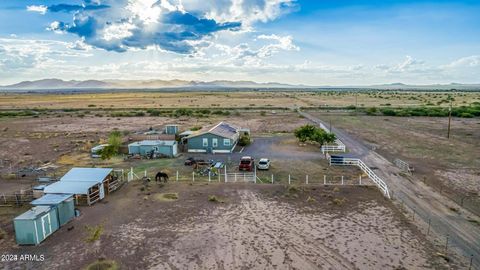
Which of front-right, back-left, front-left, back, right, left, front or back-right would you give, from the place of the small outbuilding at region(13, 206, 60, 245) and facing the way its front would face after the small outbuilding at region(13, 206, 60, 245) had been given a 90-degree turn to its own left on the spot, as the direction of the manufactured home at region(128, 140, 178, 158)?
front

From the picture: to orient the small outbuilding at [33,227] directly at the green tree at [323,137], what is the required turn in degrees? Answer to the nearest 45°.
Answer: approximately 45° to its left

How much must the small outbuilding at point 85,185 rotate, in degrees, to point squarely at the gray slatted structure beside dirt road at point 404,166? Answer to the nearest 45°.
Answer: approximately 45° to its left

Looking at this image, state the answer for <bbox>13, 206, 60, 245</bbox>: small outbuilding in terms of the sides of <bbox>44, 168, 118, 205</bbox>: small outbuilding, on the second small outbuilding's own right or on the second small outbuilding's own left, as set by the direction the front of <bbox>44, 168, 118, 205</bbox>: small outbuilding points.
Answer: on the second small outbuilding's own right

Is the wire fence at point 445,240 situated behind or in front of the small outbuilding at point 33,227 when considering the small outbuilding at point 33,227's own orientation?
in front

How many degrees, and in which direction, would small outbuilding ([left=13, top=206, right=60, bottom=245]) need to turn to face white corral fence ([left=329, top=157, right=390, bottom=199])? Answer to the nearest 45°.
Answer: approximately 45° to its left

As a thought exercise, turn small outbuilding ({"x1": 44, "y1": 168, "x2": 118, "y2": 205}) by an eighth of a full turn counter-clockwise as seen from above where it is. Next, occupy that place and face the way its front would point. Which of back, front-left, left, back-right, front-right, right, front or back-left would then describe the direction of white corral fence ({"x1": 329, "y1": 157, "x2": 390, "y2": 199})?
front

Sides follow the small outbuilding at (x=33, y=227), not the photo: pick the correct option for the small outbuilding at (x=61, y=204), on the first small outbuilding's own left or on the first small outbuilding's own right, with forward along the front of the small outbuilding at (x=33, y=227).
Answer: on the first small outbuilding's own left

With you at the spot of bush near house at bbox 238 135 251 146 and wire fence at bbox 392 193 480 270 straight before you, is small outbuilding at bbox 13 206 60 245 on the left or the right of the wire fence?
right

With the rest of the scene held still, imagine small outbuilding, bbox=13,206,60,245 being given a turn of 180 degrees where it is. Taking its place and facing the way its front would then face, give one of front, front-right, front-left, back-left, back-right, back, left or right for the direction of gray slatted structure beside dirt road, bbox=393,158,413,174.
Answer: back-right

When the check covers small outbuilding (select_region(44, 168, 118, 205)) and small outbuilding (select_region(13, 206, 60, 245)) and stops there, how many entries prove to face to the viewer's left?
0

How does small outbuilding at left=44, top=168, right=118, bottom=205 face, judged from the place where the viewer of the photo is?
facing the viewer and to the right of the viewer

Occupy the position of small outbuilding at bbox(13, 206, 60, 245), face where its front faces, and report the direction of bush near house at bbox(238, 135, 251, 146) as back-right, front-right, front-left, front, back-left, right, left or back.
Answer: left
